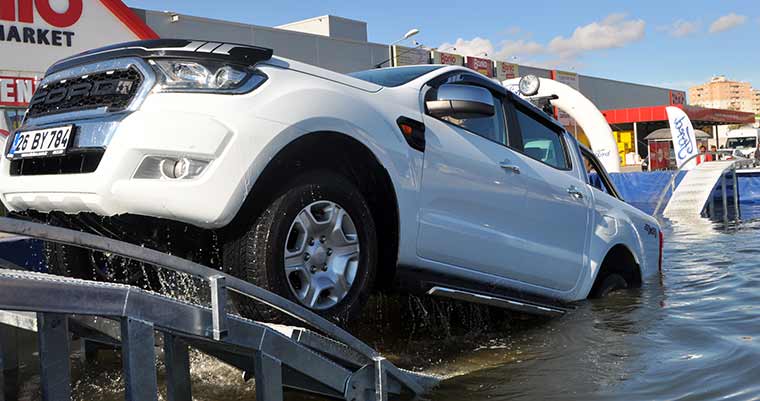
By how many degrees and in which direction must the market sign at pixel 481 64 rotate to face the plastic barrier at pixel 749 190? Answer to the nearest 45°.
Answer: approximately 90° to its left

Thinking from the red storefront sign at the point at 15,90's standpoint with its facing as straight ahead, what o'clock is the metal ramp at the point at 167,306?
The metal ramp is roughly at 12 o'clock from the red storefront sign.

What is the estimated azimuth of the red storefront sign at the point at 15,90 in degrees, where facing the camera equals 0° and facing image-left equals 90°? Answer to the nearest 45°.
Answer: approximately 0°

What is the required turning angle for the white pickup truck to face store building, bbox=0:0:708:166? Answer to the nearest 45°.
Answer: approximately 135° to its right

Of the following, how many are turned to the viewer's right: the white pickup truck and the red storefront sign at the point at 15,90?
0

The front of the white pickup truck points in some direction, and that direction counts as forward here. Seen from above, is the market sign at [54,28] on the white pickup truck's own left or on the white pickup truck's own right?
on the white pickup truck's own right

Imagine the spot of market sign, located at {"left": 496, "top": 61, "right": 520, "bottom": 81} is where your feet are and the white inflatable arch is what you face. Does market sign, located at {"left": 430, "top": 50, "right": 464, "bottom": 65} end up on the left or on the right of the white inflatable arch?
right

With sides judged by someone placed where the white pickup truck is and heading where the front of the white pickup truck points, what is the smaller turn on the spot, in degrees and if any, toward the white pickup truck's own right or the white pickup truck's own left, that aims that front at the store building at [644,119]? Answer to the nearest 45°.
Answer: approximately 180°

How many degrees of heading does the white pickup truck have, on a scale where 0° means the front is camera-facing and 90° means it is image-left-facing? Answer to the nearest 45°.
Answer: approximately 45°
